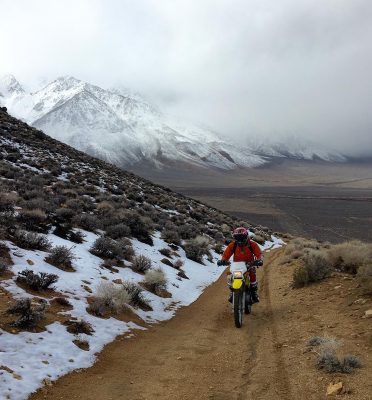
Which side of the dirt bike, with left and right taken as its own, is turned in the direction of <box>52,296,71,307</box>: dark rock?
right

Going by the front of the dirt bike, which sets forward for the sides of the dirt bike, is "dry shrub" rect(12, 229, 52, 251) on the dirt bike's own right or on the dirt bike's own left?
on the dirt bike's own right

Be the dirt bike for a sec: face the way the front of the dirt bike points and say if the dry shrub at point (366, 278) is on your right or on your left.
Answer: on your left

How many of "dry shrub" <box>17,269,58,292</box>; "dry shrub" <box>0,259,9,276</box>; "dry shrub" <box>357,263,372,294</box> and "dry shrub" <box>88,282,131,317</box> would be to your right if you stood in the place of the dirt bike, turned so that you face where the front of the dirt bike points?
3

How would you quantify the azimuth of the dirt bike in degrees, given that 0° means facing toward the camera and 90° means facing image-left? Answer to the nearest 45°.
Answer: approximately 0°

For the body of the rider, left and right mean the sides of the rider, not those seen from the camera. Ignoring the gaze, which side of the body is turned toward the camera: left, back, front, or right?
front

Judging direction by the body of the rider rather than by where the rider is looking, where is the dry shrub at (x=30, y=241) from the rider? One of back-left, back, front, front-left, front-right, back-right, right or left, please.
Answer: right

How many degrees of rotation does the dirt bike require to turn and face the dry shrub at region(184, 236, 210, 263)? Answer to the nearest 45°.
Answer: approximately 180°

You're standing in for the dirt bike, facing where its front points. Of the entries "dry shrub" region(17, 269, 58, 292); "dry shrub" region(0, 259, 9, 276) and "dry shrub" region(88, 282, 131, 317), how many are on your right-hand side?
3

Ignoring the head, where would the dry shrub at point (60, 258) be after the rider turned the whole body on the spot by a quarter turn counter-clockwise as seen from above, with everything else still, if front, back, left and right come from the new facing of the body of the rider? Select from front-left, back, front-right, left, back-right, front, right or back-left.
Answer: back

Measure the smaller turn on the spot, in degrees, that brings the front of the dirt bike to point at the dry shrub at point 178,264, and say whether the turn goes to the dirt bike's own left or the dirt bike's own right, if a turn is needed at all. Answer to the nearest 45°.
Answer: approximately 180°

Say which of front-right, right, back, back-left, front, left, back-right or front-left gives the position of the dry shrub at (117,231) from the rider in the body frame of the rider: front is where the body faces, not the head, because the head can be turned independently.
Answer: back-right

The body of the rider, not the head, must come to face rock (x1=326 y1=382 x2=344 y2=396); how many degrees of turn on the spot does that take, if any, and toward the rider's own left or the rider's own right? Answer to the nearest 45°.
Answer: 0° — they already face it
